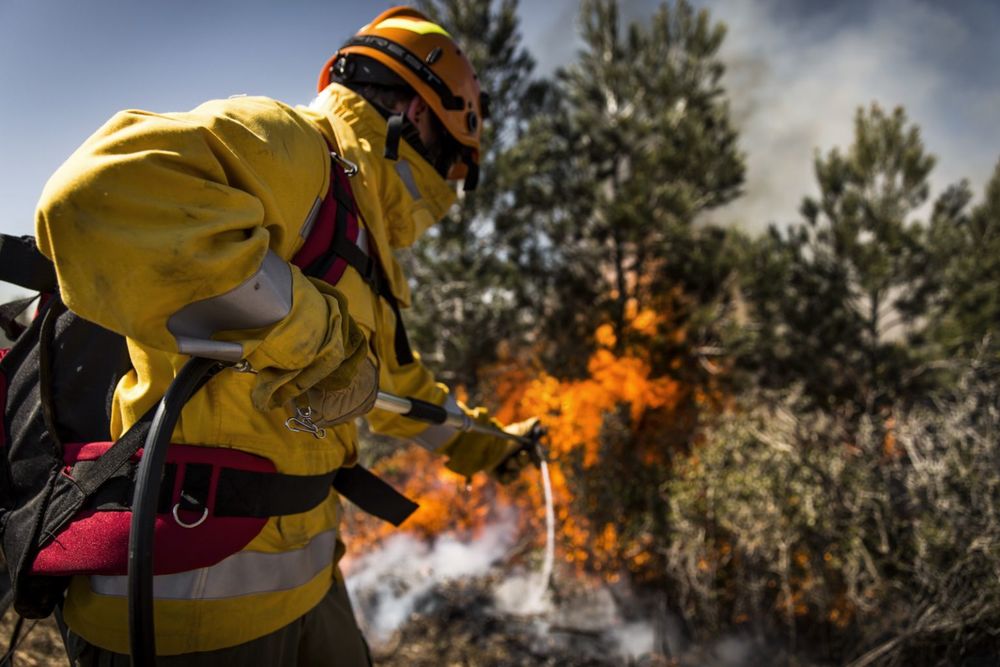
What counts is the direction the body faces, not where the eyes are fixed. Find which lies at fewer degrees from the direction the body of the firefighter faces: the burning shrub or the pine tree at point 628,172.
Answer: the burning shrub

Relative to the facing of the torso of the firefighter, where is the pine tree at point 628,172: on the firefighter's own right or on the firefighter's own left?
on the firefighter's own left

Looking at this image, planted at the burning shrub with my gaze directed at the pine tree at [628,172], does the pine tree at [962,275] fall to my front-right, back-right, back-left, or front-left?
front-right

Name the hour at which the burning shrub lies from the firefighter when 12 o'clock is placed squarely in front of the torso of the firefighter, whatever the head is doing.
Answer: The burning shrub is roughly at 11 o'clock from the firefighter.

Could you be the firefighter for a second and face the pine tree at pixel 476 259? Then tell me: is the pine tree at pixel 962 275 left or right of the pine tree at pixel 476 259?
right

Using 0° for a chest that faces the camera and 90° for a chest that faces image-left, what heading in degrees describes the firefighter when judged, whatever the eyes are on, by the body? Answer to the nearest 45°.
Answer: approximately 270°

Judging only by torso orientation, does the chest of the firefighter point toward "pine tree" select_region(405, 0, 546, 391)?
no

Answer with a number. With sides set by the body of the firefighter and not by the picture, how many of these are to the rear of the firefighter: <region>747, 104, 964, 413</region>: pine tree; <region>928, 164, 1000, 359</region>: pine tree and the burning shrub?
0

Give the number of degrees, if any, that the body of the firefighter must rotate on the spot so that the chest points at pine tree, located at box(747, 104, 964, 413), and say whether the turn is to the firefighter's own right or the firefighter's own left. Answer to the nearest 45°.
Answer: approximately 45° to the firefighter's own left

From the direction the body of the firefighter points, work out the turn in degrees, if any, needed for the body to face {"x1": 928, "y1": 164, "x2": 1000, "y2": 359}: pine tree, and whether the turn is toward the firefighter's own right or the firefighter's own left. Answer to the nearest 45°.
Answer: approximately 45° to the firefighter's own left
